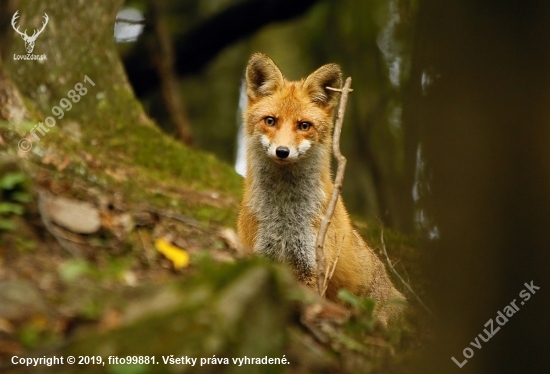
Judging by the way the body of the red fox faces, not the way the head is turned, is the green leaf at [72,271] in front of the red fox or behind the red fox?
in front

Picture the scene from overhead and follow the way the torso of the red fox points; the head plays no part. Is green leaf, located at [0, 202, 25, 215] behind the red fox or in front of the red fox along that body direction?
in front

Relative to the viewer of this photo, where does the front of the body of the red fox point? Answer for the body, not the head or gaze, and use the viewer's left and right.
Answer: facing the viewer and to the left of the viewer

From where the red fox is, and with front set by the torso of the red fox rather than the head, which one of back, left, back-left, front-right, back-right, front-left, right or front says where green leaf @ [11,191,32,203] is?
front

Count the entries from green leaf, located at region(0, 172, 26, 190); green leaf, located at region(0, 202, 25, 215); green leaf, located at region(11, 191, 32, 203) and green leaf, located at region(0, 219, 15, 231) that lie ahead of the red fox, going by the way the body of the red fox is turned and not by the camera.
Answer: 4
